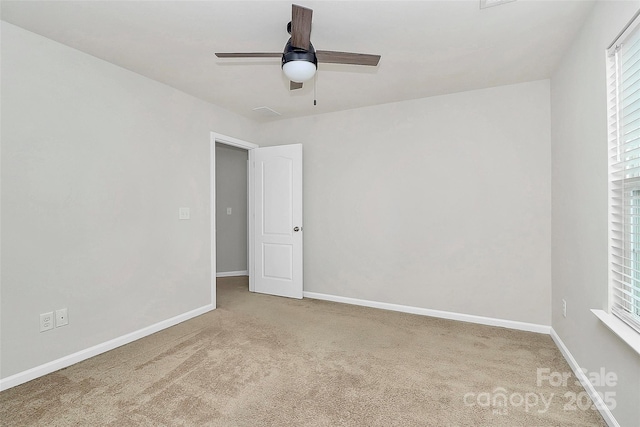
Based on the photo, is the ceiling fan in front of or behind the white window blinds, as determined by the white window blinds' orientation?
in front

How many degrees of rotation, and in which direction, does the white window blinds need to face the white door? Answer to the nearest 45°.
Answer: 0° — it already faces it

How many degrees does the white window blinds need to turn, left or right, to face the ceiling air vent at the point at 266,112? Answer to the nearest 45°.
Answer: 0° — it already faces it

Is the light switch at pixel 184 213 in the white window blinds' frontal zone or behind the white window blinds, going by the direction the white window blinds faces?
frontal zone

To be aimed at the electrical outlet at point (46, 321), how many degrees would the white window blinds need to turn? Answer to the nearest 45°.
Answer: approximately 45° to its left

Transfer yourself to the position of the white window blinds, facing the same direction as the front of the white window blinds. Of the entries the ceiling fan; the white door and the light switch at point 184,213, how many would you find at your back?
0

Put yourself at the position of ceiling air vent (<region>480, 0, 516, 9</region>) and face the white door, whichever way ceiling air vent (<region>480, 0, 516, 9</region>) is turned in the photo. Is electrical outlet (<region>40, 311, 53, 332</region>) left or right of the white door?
left

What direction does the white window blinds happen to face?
to the viewer's left
